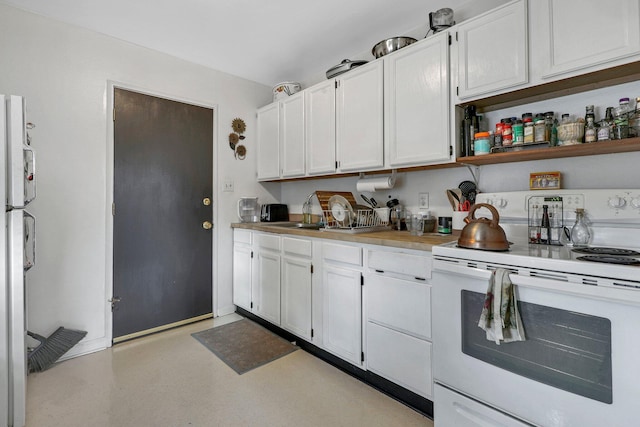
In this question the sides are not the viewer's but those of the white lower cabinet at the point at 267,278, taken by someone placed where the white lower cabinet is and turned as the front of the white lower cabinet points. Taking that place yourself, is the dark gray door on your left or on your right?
on your right

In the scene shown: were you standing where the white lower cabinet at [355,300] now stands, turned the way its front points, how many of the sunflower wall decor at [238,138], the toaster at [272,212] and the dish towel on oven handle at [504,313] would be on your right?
2

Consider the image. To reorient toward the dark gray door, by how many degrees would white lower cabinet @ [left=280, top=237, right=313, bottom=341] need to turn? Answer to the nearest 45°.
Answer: approximately 45° to its right

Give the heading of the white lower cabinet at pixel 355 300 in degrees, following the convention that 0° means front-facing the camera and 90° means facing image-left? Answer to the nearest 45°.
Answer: approximately 45°

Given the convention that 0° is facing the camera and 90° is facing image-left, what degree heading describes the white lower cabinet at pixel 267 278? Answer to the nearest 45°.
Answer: approximately 45°

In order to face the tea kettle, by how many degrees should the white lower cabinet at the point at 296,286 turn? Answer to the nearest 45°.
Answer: approximately 90° to its left

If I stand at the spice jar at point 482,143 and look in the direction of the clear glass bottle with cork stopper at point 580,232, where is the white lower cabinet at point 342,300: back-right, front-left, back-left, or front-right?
back-right

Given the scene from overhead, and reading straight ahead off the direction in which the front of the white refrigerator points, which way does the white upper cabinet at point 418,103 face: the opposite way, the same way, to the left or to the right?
the opposite way
